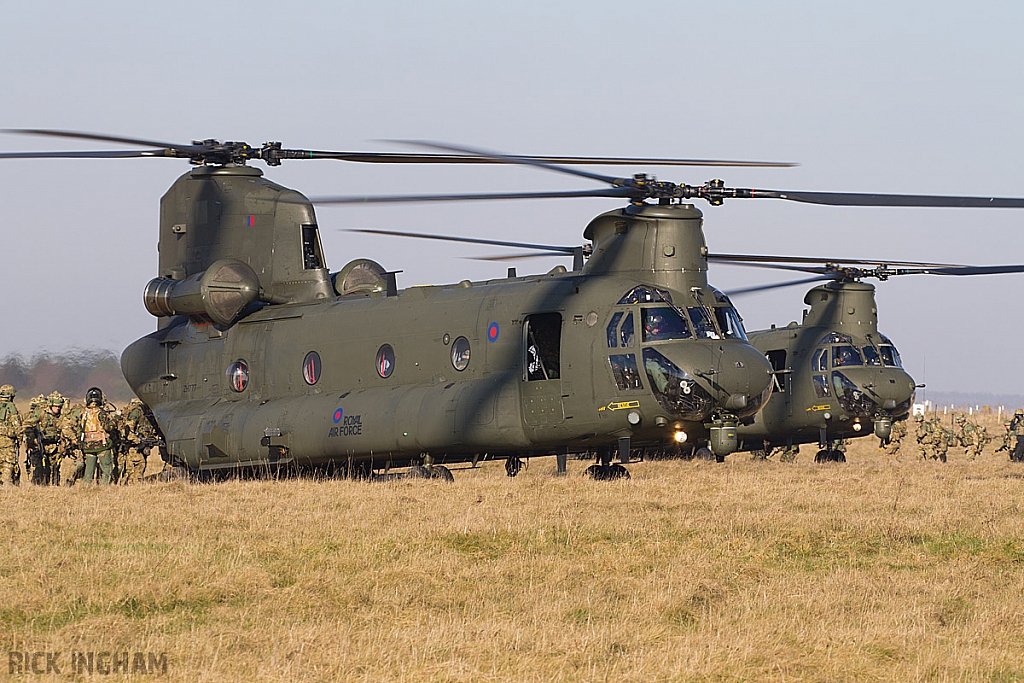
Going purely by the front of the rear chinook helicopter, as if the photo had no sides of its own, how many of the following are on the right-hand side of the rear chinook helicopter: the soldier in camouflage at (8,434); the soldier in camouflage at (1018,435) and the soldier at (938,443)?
1

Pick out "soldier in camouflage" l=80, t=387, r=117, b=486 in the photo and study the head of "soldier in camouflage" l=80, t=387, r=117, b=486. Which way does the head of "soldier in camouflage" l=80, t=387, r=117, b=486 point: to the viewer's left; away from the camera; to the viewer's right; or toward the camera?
toward the camera

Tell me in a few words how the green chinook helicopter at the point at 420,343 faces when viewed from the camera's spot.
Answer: facing the viewer and to the right of the viewer

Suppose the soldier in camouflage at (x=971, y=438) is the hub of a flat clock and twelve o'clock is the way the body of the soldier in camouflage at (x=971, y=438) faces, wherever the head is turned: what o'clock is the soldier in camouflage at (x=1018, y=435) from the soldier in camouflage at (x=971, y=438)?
the soldier in camouflage at (x=1018, y=435) is roughly at 8 o'clock from the soldier in camouflage at (x=971, y=438).

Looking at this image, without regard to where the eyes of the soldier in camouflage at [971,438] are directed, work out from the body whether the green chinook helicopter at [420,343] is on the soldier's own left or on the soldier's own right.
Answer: on the soldier's own left

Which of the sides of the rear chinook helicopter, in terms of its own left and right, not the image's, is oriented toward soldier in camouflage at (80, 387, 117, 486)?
right

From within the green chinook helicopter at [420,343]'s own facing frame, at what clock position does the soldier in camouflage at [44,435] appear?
The soldier in camouflage is roughly at 5 o'clock from the green chinook helicopter.

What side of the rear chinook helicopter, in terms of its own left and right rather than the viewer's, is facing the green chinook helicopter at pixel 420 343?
right

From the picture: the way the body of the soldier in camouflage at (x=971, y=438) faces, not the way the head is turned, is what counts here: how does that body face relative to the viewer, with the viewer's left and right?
facing to the left of the viewer
